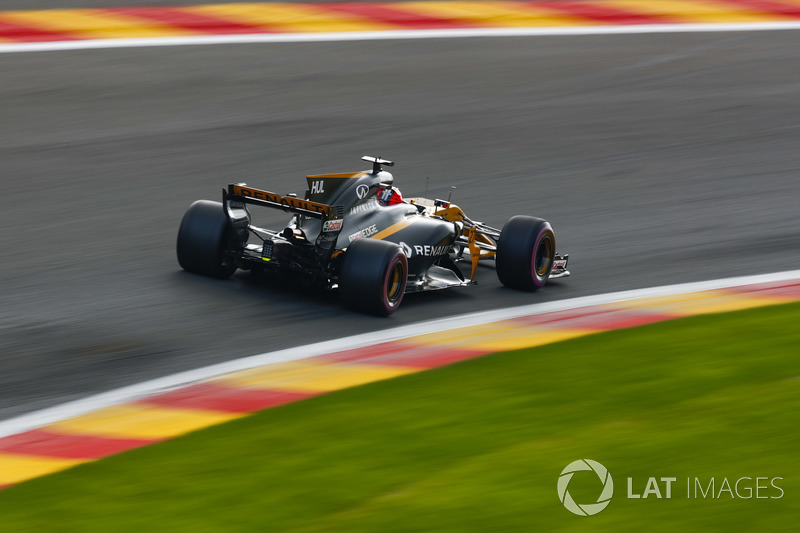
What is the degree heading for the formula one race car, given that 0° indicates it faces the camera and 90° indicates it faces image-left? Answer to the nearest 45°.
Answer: approximately 225°
